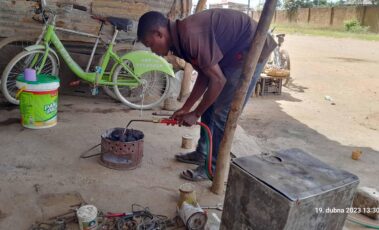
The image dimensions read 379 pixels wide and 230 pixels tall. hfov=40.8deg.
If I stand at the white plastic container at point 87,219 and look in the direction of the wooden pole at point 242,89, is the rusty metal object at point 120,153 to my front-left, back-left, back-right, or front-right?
front-left

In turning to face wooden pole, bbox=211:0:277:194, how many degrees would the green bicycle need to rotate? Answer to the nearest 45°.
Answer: approximately 90° to its left

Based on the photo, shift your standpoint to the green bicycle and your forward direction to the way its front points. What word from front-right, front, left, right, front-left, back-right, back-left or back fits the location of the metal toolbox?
left

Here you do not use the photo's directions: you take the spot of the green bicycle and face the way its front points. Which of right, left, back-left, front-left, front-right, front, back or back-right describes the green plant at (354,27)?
back-right

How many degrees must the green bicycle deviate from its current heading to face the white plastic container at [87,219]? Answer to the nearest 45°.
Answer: approximately 90° to its left

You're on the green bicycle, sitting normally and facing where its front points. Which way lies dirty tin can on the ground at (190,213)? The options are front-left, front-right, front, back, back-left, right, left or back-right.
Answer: left

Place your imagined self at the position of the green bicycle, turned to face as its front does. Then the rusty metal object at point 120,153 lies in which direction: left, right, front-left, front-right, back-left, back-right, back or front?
left

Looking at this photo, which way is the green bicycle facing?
to the viewer's left
